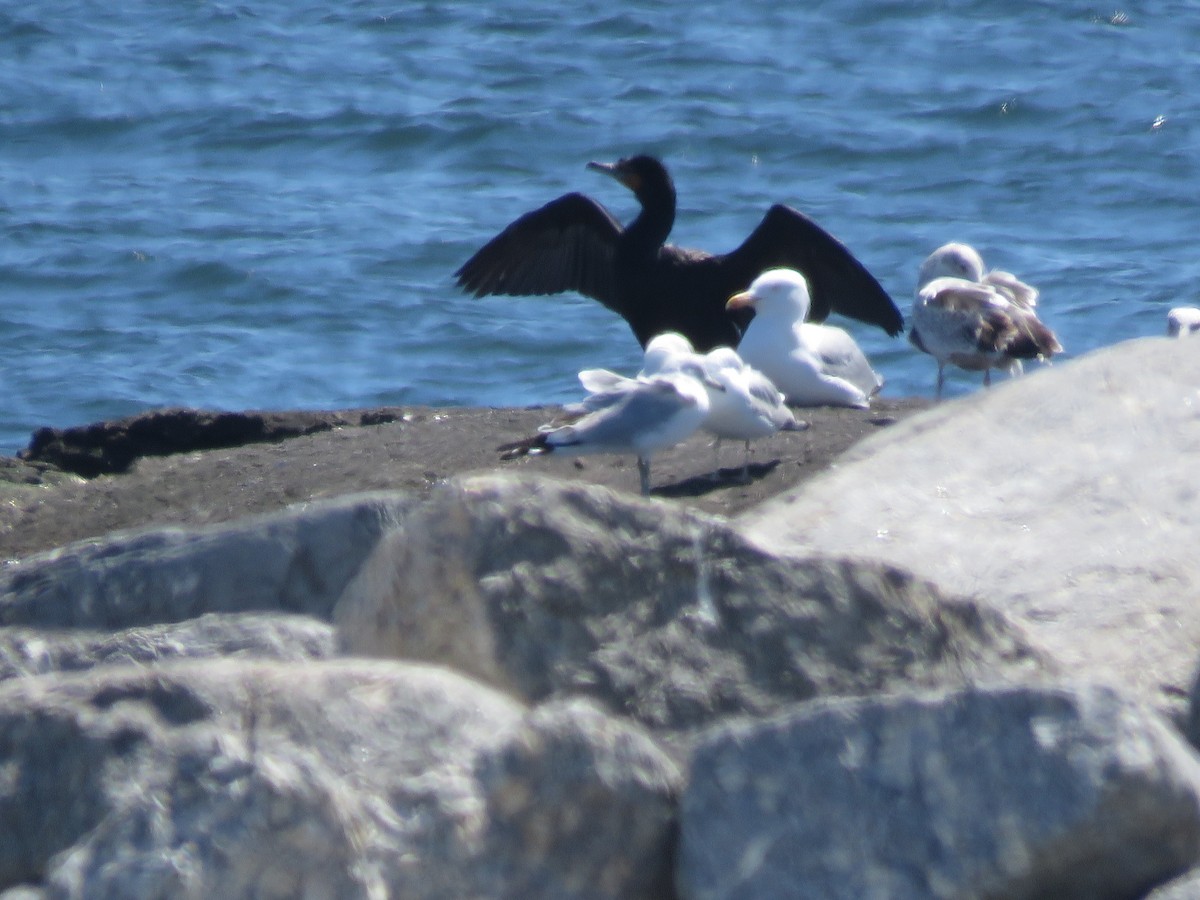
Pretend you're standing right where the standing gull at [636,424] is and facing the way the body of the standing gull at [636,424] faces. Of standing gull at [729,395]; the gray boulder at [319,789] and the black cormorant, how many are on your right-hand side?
1

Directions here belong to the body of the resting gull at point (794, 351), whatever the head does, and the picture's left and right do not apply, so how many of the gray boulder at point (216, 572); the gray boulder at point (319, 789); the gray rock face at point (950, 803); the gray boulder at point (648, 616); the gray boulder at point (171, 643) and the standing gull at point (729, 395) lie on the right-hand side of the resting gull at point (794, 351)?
0

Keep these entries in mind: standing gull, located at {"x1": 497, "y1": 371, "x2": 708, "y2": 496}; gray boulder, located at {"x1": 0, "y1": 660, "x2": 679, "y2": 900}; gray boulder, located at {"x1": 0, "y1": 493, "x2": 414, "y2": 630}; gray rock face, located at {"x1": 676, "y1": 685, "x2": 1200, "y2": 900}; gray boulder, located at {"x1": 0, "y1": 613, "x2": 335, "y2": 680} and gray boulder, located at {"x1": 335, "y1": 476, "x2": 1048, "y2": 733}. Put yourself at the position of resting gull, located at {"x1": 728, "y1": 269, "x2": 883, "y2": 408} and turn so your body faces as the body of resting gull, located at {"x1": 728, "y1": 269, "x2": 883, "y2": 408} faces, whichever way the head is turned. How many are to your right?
0

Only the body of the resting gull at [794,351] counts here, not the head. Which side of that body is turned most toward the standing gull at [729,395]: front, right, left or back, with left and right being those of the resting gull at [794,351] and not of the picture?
left

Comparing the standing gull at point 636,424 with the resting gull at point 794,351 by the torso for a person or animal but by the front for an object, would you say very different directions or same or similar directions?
very different directions

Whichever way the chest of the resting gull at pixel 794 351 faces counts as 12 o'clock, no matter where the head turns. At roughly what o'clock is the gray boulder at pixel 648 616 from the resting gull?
The gray boulder is roughly at 9 o'clock from the resting gull.

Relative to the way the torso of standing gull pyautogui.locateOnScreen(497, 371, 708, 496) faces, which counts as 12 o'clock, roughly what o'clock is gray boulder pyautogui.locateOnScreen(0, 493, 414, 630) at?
The gray boulder is roughly at 4 o'clock from the standing gull.

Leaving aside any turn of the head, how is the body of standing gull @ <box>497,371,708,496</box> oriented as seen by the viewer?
to the viewer's right

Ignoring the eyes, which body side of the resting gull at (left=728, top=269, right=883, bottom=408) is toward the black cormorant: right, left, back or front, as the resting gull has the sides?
right

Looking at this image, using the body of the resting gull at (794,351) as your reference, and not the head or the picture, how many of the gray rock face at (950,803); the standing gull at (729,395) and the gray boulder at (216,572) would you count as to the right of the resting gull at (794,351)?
0

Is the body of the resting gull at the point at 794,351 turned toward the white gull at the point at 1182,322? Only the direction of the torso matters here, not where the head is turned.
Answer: no

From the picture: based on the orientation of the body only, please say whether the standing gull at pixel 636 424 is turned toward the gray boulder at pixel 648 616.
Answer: no

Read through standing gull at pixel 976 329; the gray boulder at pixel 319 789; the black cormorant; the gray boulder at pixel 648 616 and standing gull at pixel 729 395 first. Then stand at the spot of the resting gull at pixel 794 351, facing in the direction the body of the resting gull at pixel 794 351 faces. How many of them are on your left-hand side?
3

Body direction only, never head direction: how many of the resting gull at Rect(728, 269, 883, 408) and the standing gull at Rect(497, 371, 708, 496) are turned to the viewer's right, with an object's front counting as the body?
1

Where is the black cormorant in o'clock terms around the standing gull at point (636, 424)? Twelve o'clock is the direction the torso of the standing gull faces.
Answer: The black cormorant is roughly at 9 o'clock from the standing gull.

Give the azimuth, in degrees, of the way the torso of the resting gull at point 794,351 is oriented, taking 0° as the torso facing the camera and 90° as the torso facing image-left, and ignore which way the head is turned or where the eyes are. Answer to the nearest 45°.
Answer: approximately 90°
